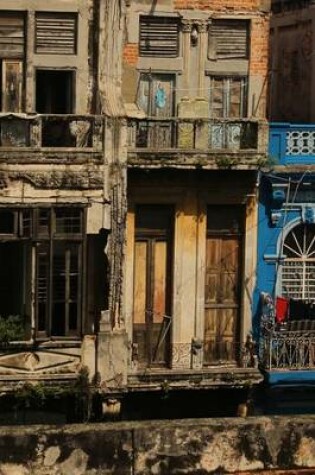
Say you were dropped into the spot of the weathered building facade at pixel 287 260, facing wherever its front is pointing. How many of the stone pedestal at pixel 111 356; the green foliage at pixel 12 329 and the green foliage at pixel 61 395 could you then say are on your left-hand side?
0

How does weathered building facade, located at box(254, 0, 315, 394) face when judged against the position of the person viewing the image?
facing the viewer

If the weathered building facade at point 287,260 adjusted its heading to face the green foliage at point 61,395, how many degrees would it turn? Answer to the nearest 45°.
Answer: approximately 45° to its right

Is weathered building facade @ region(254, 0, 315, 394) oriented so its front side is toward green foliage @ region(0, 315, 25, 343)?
no

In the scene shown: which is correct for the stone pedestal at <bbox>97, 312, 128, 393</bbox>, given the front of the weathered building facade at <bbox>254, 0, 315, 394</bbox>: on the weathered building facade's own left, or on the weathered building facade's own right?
on the weathered building facade's own right
